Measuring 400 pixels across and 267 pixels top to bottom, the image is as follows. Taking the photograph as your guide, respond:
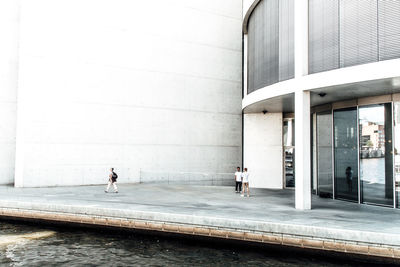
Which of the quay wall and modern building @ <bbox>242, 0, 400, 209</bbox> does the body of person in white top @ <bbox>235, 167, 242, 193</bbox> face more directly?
the quay wall

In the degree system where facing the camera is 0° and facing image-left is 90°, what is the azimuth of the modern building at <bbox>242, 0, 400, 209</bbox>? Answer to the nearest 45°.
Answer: approximately 45°

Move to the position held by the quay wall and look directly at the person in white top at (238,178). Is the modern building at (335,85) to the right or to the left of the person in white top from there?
right

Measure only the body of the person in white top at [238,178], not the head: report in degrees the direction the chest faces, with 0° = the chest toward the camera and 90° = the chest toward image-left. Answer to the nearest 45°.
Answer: approximately 0°

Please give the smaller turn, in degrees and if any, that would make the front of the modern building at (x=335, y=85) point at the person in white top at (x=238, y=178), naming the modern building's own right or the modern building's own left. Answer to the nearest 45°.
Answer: approximately 90° to the modern building's own right

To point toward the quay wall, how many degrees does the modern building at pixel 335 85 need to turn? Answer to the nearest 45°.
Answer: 0° — it already faces it

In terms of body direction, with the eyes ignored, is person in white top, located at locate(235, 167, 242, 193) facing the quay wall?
yes
